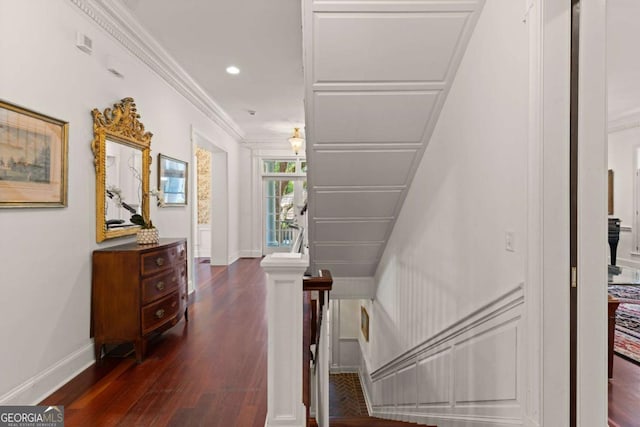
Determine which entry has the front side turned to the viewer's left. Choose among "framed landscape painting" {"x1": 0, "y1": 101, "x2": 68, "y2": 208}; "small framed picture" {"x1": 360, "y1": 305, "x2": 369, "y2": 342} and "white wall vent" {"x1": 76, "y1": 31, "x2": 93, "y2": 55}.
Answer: the small framed picture

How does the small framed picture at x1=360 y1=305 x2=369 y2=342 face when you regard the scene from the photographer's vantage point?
facing to the left of the viewer

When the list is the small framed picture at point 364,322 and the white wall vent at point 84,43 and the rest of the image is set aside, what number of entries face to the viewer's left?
1

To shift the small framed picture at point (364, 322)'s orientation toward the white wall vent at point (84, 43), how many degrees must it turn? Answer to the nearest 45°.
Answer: approximately 45° to its left

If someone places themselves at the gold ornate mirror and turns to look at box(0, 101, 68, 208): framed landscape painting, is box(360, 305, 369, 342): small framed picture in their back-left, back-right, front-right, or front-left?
back-left

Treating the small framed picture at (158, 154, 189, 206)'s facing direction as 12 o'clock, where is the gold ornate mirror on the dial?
The gold ornate mirror is roughly at 2 o'clock from the small framed picture.

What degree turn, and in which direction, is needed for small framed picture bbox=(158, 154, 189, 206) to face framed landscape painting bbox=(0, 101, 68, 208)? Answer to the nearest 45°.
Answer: approximately 45° to its right

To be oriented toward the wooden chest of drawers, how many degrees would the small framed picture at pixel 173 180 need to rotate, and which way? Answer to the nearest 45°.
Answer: approximately 45° to its right

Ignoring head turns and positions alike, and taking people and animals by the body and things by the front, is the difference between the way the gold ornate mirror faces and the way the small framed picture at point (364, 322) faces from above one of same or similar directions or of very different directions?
very different directions

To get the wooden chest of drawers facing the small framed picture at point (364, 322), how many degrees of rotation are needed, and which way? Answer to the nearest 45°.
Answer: approximately 90° to its left
